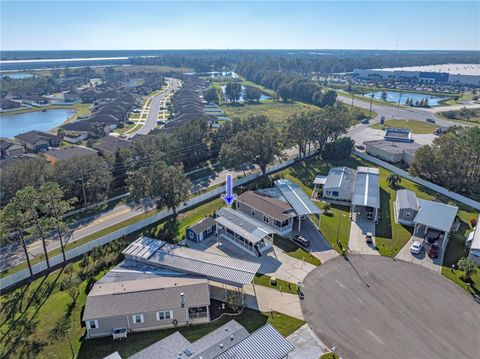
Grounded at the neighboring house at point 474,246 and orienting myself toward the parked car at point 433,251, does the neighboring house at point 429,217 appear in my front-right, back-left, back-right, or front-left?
front-right

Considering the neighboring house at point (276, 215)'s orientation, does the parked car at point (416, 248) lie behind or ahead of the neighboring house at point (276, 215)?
ahead

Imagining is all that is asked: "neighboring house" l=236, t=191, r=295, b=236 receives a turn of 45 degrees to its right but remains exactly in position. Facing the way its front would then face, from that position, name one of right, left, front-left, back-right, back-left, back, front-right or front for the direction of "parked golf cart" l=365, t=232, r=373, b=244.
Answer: left

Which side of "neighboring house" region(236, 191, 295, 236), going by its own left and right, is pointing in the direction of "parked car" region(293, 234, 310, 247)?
front

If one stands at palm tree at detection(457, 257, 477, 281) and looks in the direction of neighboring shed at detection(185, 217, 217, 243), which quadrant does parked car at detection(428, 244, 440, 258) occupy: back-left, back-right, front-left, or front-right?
front-right

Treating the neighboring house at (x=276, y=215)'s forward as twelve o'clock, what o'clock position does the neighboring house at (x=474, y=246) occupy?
the neighboring house at (x=474, y=246) is roughly at 11 o'clock from the neighboring house at (x=276, y=215).

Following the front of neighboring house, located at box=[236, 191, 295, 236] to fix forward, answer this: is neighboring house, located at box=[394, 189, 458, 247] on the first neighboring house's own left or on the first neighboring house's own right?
on the first neighboring house's own left

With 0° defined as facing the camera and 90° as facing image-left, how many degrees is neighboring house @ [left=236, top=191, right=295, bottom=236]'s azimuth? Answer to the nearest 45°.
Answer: approximately 315°

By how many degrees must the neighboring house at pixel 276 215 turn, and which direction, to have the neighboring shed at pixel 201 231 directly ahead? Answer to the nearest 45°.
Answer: approximately 135° to its right

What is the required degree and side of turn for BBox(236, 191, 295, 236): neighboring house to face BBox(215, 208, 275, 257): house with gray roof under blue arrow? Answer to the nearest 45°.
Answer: approximately 90° to its right
